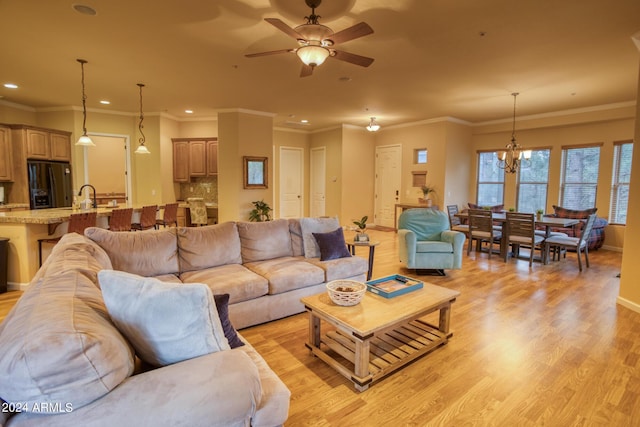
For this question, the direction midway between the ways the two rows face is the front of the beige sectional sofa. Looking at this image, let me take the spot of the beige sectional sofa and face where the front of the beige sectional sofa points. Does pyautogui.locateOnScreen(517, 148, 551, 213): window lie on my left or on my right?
on my left

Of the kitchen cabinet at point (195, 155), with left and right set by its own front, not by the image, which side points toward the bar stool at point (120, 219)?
front

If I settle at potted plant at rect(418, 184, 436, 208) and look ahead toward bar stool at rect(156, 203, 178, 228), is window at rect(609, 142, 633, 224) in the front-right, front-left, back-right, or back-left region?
back-left

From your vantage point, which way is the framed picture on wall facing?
toward the camera

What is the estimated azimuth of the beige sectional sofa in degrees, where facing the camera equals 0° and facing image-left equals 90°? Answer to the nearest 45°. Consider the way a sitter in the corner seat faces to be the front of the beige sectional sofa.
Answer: approximately 315°

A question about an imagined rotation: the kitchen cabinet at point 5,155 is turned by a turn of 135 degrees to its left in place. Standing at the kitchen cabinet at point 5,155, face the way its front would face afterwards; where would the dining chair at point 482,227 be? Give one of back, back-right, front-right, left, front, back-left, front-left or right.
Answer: back-right

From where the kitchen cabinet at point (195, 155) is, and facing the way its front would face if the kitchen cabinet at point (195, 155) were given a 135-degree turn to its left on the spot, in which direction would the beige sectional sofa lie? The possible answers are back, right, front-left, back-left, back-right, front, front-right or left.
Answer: back-right

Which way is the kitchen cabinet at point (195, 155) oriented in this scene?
toward the camera

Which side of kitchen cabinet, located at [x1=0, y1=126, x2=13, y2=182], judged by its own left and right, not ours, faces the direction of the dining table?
front

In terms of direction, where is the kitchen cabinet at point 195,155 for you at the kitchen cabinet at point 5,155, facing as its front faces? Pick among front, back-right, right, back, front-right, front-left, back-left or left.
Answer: front-left

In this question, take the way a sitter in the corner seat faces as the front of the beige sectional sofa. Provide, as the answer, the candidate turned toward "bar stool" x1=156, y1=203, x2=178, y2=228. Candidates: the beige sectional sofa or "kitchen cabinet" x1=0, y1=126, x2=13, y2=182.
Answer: the kitchen cabinet

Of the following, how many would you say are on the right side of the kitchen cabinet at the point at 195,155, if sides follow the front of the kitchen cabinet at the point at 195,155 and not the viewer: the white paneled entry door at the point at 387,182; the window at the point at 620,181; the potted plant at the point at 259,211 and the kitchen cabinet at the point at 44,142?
1

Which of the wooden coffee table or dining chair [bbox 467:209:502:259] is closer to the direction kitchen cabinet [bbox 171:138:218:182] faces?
the wooden coffee table

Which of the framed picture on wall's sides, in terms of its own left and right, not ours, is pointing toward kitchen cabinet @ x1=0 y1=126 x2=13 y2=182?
right

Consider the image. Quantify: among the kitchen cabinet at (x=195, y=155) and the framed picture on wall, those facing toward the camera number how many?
2

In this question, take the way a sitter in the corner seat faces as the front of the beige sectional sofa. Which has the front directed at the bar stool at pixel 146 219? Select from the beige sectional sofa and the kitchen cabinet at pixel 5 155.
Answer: the kitchen cabinet
